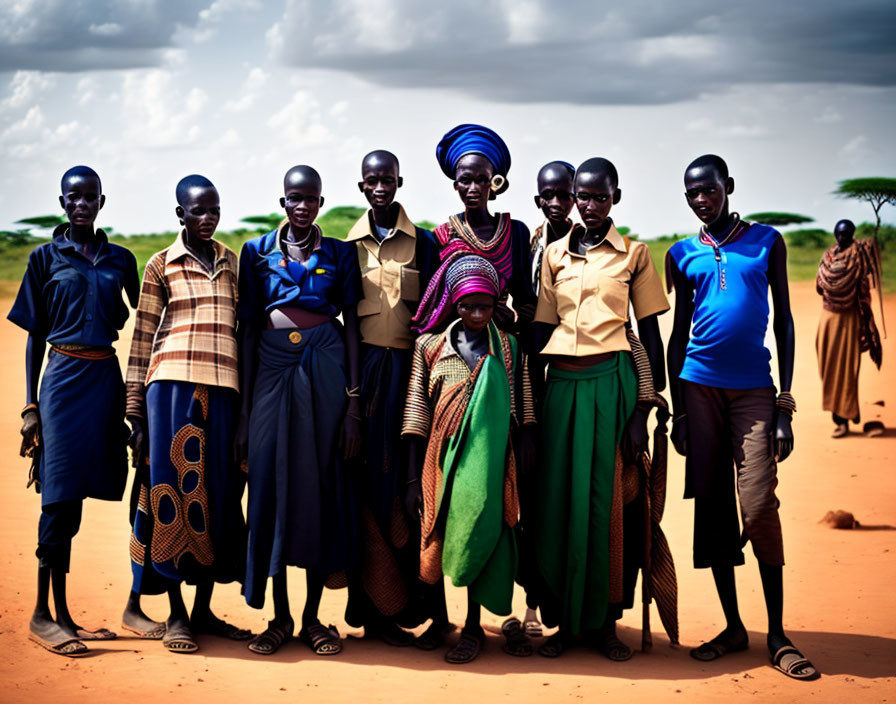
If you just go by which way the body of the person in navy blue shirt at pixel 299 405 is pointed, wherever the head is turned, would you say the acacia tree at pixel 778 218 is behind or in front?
behind

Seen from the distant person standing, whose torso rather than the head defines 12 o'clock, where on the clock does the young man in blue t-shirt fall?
The young man in blue t-shirt is roughly at 12 o'clock from the distant person standing.

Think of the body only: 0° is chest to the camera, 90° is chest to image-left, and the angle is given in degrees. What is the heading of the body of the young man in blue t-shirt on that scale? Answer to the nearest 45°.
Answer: approximately 0°

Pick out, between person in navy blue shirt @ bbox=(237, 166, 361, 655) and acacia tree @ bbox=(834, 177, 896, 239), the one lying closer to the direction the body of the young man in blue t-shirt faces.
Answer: the person in navy blue shirt

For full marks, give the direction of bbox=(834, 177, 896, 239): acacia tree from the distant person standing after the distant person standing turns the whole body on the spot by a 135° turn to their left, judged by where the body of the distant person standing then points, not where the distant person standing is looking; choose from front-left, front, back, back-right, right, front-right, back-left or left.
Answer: front-left

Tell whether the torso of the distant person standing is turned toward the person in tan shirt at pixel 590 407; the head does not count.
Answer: yes

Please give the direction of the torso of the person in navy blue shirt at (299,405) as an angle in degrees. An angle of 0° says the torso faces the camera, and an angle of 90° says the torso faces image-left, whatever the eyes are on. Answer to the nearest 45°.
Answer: approximately 0°

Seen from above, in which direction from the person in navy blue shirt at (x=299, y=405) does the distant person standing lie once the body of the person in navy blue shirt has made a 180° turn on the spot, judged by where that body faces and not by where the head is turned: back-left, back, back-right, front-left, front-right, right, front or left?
front-right

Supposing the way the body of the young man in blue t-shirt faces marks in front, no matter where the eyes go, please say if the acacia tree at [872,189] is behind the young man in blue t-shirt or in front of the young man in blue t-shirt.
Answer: behind

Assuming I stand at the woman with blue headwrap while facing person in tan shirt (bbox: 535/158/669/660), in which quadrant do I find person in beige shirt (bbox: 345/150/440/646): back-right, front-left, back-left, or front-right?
back-right

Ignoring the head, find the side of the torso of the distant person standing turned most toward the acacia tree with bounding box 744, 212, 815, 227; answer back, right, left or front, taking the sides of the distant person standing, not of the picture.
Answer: back

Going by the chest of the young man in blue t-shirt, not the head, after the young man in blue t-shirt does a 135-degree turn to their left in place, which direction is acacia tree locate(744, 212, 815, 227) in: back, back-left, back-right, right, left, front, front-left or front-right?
front-left
